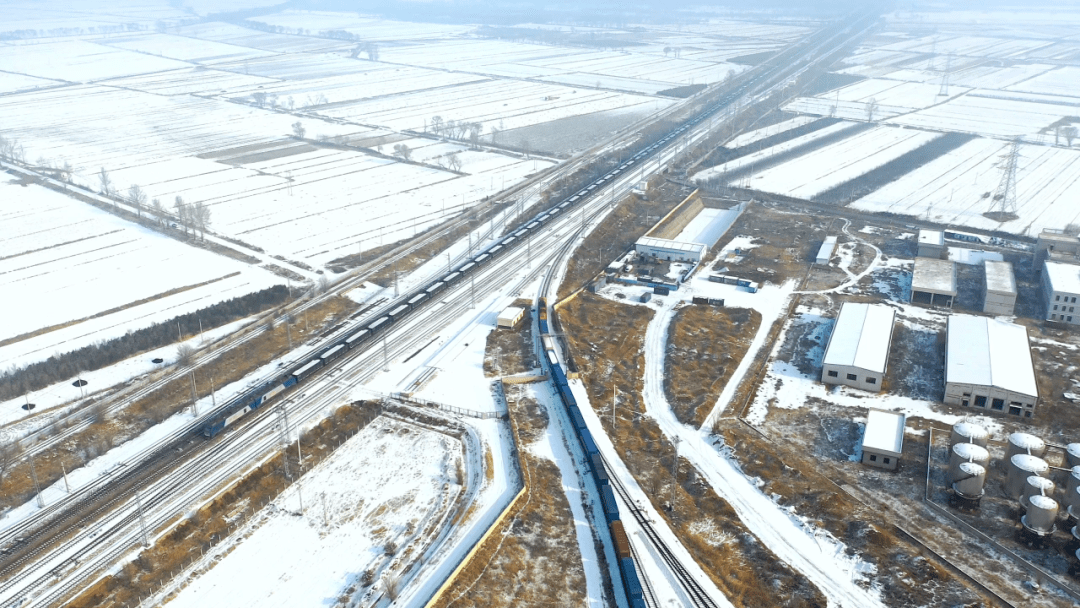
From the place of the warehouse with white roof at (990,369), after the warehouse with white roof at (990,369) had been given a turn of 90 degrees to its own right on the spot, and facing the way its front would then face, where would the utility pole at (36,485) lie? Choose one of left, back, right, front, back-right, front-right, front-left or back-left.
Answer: front-left

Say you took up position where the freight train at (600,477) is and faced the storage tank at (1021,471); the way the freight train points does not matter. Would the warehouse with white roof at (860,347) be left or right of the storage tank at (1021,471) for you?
left

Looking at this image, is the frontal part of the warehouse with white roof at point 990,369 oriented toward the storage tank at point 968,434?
yes

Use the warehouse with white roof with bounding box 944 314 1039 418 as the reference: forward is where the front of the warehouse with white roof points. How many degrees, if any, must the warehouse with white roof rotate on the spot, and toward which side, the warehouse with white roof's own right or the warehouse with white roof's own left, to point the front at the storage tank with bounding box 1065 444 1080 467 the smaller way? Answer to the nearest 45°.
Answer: approximately 45° to the warehouse with white roof's own left

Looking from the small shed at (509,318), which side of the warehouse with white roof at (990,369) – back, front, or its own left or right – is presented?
right

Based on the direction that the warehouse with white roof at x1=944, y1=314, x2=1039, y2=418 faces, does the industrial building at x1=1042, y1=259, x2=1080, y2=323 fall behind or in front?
behind

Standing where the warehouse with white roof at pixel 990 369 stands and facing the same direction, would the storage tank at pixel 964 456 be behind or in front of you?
in front

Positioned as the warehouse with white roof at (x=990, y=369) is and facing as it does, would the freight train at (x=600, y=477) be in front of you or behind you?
in front

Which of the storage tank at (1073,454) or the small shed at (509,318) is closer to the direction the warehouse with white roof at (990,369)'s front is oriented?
the storage tank

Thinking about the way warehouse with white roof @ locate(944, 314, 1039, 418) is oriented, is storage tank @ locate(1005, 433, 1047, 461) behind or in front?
in front

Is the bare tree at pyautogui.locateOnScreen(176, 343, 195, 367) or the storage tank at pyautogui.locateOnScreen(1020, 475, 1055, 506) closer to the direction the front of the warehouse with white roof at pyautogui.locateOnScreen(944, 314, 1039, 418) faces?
the storage tank

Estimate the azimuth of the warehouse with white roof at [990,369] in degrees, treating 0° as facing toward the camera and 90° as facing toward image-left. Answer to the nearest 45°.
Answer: approximately 0°

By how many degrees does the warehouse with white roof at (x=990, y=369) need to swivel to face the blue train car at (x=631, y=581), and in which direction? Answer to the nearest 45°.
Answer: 0° — it already faces it

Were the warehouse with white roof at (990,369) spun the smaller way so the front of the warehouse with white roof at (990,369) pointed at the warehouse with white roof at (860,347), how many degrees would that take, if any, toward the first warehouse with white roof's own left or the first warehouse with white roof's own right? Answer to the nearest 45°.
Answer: approximately 90° to the first warehouse with white roof's own right

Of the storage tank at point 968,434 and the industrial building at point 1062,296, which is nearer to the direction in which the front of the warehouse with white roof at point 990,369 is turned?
the storage tank

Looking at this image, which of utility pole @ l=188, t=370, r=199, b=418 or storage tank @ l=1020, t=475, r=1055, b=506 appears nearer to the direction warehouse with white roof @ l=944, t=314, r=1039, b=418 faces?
the storage tank

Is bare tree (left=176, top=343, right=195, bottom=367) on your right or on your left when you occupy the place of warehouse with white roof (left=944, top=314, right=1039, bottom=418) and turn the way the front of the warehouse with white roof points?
on your right
